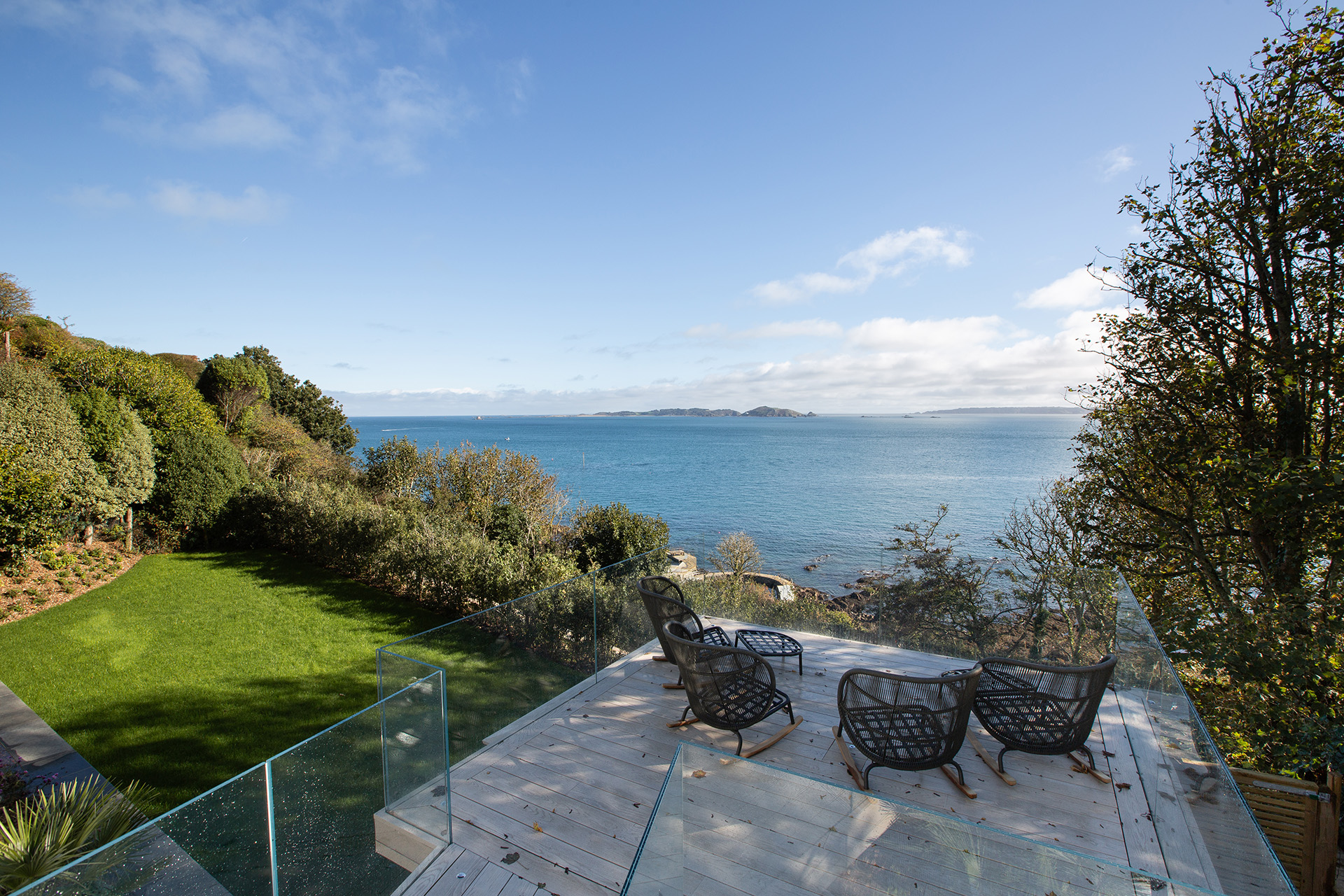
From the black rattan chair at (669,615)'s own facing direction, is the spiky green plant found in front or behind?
behind

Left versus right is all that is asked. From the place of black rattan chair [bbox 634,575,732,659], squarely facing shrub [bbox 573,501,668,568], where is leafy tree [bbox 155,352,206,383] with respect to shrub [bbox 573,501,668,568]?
left

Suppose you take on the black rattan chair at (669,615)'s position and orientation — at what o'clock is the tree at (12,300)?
The tree is roughly at 7 o'clock from the black rattan chair.

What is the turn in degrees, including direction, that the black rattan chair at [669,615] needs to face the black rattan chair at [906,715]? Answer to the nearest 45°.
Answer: approximately 45° to its right

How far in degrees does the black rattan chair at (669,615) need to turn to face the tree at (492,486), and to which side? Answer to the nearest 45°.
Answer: approximately 135° to its left

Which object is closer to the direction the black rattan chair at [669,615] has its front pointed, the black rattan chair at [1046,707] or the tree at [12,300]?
the black rattan chair

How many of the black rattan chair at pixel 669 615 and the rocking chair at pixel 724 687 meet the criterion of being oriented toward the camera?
0

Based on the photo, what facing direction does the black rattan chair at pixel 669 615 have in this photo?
to the viewer's right

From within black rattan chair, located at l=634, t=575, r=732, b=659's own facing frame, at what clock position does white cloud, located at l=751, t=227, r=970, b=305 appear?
The white cloud is roughly at 10 o'clock from the black rattan chair.

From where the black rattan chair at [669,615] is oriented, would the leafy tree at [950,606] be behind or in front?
in front

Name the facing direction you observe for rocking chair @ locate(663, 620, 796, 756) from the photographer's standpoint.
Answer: facing away from the viewer and to the right of the viewer

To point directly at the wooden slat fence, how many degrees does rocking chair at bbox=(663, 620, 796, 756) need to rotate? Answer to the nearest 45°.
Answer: approximately 45° to its right

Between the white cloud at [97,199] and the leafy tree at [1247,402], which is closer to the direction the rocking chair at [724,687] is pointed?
the leafy tree
